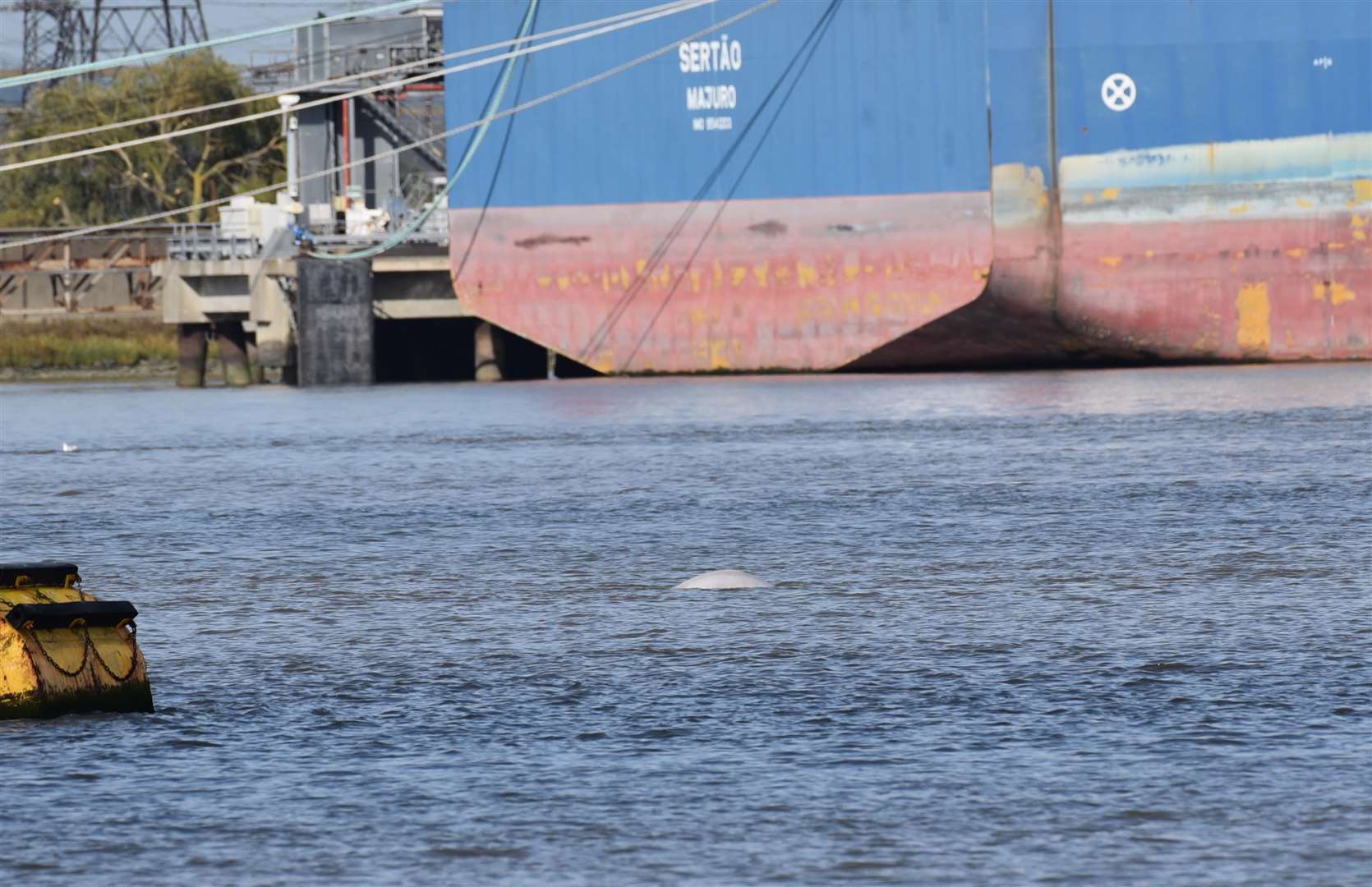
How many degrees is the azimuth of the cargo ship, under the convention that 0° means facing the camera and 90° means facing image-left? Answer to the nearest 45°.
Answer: approximately 225°

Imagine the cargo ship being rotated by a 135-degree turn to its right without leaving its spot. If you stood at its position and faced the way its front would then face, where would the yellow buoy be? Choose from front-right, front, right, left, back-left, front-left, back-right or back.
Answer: front
